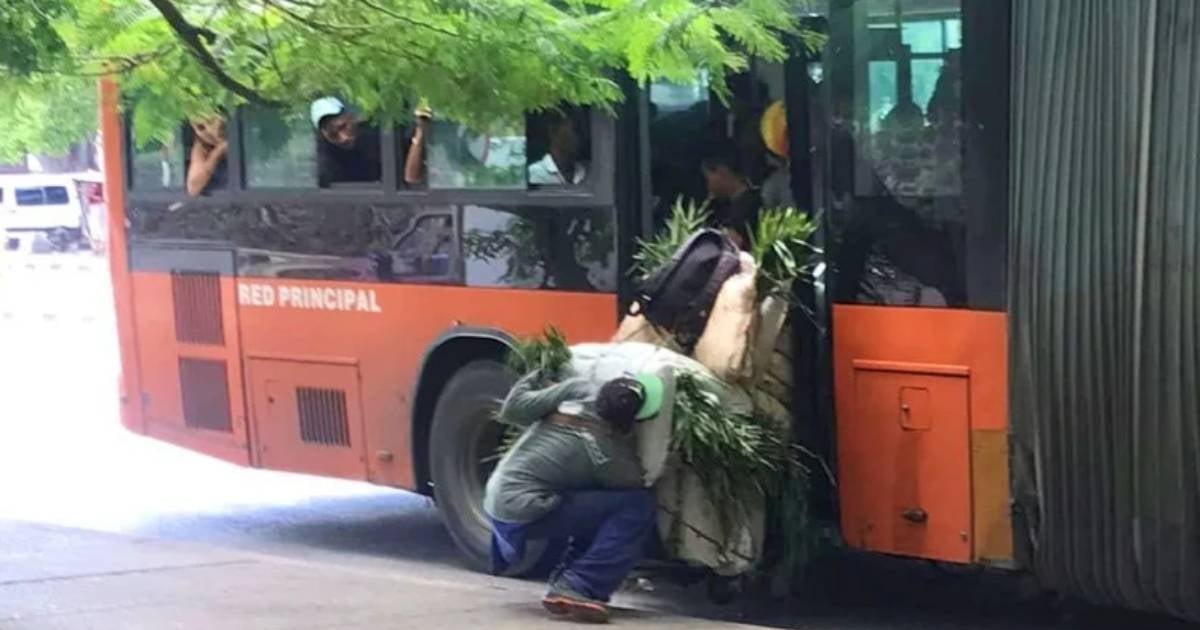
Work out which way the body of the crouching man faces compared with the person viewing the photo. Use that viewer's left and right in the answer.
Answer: facing away from the viewer and to the right of the viewer

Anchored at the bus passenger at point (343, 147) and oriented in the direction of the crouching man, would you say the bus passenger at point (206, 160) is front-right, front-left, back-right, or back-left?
back-right

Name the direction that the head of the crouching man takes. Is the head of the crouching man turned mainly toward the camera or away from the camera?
away from the camera

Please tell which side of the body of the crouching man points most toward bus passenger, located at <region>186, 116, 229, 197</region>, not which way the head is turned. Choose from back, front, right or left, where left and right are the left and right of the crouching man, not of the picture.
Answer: left
